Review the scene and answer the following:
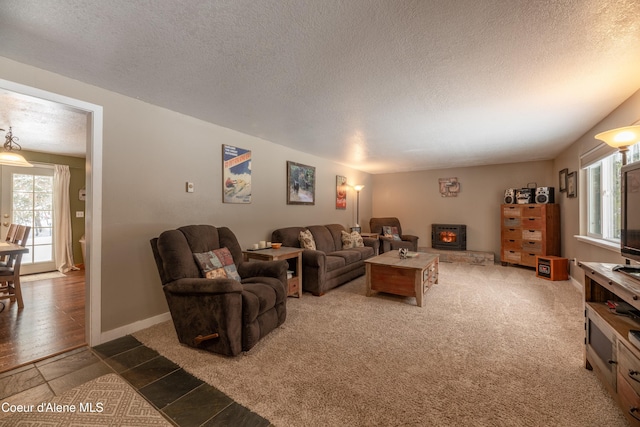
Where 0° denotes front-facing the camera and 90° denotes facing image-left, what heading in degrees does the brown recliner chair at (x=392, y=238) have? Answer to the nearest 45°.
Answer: approximately 315°

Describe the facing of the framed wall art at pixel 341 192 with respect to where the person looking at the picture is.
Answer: facing the viewer and to the right of the viewer

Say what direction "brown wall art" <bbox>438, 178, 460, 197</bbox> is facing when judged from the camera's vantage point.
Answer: facing the viewer

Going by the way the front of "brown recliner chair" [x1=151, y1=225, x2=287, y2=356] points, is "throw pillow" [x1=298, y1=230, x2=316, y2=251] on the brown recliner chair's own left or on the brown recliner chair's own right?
on the brown recliner chair's own left

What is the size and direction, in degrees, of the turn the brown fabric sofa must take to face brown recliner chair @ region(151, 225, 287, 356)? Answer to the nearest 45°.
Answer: approximately 90° to its right

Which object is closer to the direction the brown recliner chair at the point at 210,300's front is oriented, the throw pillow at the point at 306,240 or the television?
the television

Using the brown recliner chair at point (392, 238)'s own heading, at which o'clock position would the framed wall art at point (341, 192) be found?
The framed wall art is roughly at 4 o'clock from the brown recliner chair.

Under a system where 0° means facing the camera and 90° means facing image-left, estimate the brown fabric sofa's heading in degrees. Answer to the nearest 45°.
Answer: approximately 315°

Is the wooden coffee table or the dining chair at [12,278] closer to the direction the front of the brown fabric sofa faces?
the wooden coffee table

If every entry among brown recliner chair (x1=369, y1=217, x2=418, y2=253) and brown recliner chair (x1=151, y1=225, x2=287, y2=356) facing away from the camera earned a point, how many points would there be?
0

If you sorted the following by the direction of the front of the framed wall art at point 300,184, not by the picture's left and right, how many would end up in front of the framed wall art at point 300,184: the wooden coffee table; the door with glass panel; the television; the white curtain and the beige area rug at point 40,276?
2

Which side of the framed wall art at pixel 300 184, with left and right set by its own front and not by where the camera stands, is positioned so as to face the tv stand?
front
